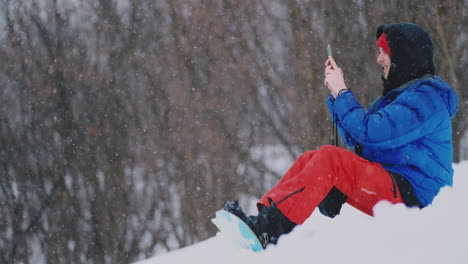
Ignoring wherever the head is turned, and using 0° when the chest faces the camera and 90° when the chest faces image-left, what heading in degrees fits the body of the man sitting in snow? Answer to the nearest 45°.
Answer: approximately 90°

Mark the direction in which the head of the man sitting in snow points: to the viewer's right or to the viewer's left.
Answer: to the viewer's left
